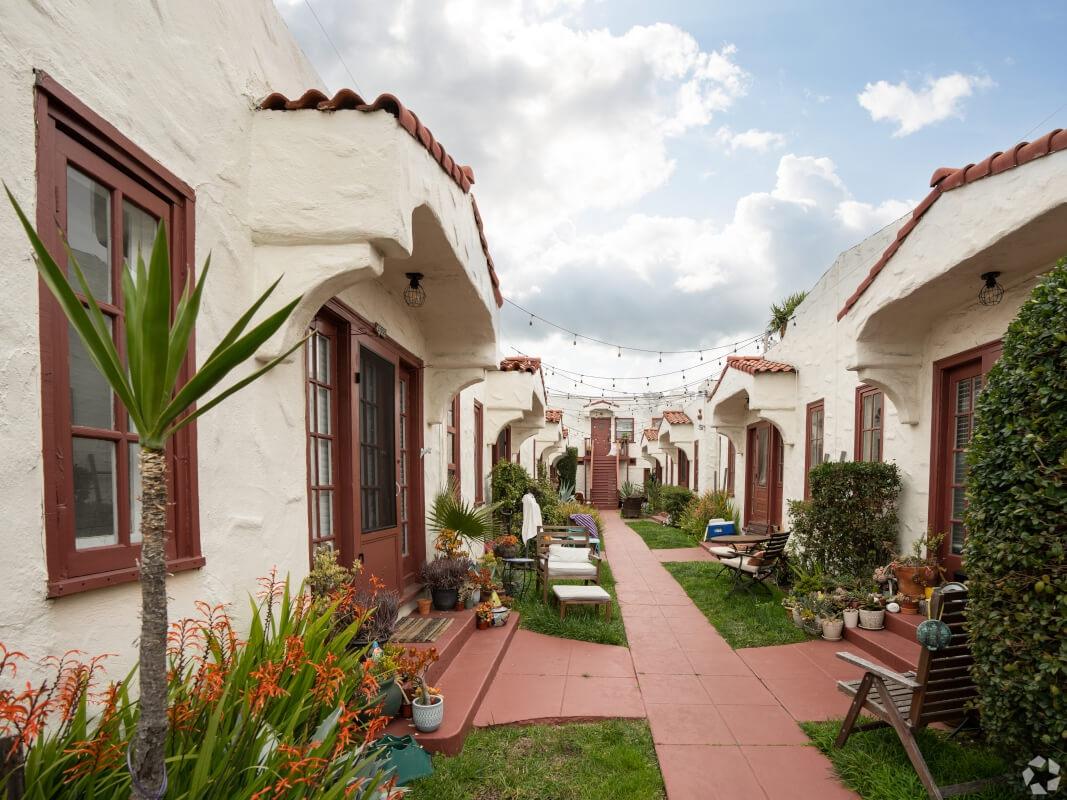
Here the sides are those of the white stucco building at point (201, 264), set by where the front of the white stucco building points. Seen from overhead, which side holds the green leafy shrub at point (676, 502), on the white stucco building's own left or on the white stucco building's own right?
on the white stucco building's own left

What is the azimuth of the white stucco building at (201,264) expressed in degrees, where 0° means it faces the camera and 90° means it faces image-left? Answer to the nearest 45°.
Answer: approximately 315°

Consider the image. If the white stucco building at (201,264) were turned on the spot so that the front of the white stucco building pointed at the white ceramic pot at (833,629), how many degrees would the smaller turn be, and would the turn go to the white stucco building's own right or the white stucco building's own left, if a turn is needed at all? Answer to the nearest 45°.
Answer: approximately 45° to the white stucco building's own left

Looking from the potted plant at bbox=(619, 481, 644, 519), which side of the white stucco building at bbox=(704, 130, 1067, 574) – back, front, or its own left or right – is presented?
right

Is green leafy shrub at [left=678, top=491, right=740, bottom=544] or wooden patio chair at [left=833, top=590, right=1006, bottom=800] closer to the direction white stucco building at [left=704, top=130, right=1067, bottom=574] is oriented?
the wooden patio chair

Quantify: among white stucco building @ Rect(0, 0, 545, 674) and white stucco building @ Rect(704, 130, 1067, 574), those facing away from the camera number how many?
0

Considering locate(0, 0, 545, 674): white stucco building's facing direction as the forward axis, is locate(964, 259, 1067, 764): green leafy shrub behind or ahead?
ahead

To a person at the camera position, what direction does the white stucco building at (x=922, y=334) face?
facing the viewer and to the left of the viewer

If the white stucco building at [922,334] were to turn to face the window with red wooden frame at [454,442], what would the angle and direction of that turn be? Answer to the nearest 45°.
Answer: approximately 45° to its right
